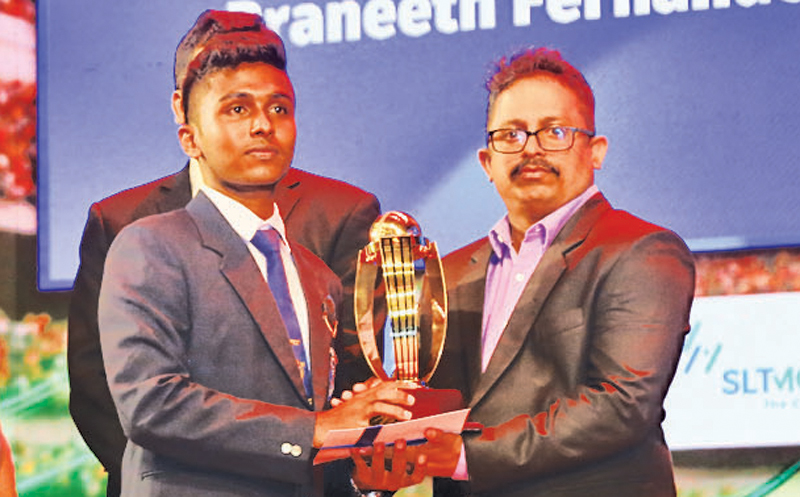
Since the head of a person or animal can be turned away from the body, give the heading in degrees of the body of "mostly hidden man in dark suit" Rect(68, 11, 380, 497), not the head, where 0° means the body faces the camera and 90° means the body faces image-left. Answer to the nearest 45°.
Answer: approximately 0°

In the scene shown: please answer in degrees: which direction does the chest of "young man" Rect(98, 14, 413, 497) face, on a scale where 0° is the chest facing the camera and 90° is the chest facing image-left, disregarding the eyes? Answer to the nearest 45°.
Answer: approximately 315°

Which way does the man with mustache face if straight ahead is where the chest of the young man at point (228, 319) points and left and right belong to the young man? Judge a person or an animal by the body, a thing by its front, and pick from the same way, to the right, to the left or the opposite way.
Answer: to the right

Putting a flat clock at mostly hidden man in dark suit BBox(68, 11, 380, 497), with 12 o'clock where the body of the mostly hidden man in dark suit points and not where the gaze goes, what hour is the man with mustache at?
The man with mustache is roughly at 10 o'clock from the mostly hidden man in dark suit.

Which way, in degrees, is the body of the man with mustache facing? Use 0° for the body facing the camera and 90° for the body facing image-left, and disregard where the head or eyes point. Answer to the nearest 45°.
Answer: approximately 45°
